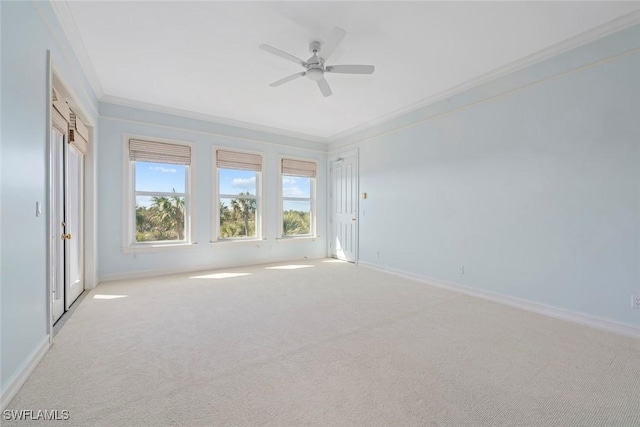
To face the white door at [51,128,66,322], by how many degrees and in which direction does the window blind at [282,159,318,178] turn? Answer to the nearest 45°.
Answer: approximately 45° to its right

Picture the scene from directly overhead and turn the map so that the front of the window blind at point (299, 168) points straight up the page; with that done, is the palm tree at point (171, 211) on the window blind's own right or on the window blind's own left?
on the window blind's own right

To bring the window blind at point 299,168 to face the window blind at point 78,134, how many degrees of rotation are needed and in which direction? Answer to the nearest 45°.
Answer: approximately 45° to its right

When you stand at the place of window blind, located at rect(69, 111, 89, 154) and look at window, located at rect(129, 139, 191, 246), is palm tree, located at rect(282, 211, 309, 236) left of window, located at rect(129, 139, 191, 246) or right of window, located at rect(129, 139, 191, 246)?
right

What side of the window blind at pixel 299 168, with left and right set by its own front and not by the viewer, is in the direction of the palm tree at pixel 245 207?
back

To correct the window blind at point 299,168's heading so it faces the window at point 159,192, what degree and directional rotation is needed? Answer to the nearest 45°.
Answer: approximately 45° to its right

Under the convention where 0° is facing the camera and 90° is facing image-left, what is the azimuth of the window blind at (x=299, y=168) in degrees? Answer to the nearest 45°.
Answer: approximately 0°

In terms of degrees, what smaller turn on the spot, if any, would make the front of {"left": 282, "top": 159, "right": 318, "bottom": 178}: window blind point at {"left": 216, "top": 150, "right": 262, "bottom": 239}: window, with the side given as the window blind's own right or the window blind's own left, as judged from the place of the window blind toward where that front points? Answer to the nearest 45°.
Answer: approximately 45° to the window blind's own right
